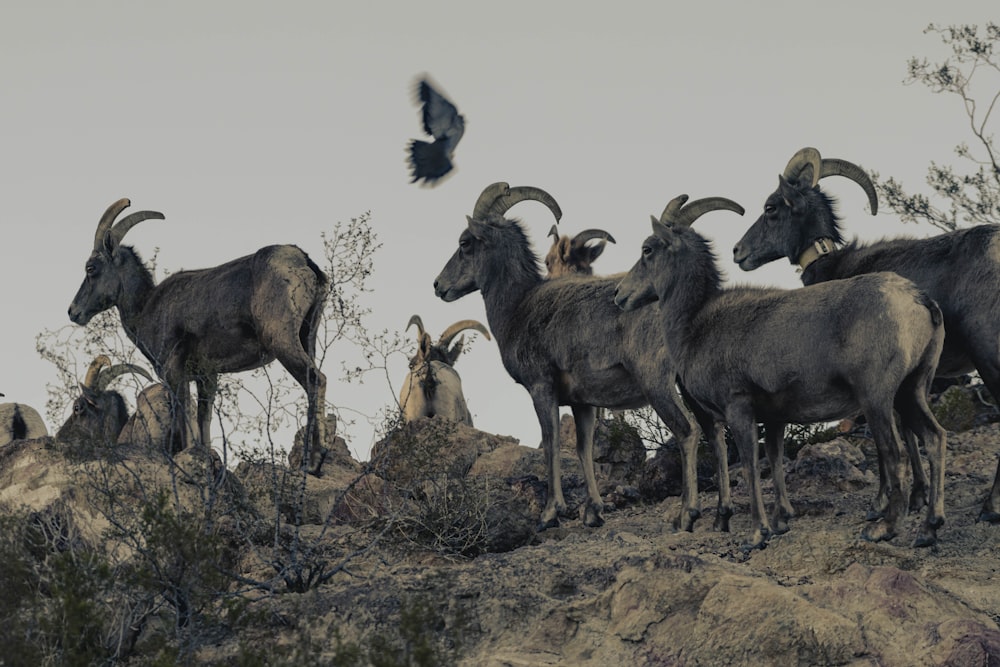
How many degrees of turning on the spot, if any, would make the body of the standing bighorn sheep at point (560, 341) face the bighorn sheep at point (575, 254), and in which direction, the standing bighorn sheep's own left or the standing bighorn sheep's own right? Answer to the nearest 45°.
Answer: approximately 90° to the standing bighorn sheep's own right

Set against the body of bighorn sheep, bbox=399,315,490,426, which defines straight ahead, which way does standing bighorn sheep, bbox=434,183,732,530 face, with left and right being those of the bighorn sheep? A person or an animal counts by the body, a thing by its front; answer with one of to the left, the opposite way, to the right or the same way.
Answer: to the left

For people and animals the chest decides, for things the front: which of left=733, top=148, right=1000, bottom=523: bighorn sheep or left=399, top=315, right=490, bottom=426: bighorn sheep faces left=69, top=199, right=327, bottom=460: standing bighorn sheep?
left=733, top=148, right=1000, bottom=523: bighorn sheep

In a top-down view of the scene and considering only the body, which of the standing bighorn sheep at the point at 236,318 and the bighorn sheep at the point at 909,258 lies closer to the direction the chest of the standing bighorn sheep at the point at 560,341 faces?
the standing bighorn sheep

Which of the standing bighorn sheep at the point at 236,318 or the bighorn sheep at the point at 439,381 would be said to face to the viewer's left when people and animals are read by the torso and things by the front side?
the standing bighorn sheep

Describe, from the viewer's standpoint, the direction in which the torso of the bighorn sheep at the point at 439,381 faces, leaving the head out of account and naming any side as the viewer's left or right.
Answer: facing away from the viewer

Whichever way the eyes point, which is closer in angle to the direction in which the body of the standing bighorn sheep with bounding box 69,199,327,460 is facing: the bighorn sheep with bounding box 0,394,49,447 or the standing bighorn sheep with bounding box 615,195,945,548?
the bighorn sheep

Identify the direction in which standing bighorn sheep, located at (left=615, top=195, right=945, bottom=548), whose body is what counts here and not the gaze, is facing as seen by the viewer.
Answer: to the viewer's left

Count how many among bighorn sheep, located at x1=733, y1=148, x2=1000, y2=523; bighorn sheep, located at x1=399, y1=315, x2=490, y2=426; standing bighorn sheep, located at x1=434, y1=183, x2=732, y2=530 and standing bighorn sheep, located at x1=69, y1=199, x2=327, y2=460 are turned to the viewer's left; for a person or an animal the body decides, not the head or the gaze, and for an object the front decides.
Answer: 3

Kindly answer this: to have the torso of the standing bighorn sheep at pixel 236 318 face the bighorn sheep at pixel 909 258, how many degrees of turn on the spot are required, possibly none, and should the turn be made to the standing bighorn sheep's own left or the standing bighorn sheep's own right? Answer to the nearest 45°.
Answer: approximately 135° to the standing bighorn sheep's own left

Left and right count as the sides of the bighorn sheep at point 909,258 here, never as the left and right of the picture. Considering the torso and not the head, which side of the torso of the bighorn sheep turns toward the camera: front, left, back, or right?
left

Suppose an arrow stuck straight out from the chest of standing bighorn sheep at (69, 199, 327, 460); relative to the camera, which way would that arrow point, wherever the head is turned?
to the viewer's left

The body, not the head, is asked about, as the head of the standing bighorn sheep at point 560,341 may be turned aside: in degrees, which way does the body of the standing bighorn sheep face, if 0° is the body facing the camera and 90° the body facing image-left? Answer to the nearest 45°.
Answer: approximately 90°

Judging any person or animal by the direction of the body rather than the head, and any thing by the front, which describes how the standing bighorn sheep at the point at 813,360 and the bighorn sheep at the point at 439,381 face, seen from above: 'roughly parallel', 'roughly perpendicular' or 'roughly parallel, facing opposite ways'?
roughly perpendicular
